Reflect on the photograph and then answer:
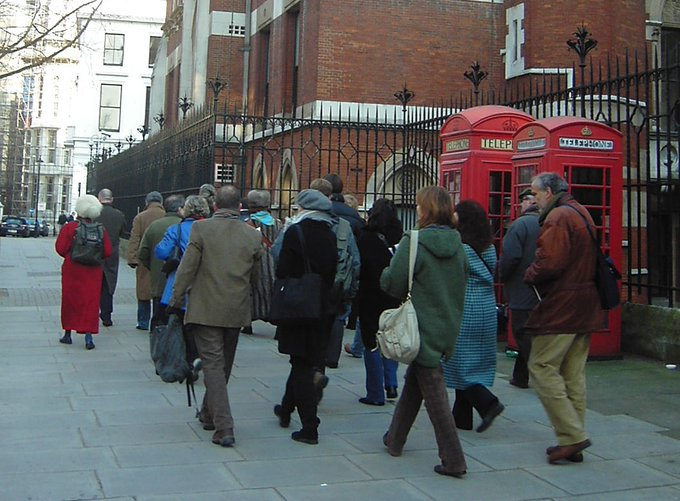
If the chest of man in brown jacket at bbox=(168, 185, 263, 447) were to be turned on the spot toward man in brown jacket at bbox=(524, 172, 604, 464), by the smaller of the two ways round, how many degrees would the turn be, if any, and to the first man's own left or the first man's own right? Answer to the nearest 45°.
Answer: approximately 90° to the first man's own right

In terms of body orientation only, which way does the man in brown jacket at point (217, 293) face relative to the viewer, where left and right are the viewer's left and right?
facing away from the viewer

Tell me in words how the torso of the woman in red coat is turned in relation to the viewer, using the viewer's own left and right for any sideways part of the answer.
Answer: facing away from the viewer

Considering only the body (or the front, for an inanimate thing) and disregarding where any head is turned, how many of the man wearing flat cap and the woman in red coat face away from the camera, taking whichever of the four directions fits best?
2

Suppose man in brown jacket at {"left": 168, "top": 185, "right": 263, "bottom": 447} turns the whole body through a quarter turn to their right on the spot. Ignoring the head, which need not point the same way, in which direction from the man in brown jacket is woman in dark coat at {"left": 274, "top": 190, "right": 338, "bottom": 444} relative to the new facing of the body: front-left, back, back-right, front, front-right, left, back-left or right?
front

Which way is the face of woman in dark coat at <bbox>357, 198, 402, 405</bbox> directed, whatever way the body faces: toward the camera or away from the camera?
away from the camera

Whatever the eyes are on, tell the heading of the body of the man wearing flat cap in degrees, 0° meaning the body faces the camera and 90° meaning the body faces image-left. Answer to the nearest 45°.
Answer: approximately 180°

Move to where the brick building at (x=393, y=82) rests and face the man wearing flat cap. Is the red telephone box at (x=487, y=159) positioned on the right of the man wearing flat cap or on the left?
left

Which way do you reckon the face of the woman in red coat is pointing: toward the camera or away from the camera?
away from the camera

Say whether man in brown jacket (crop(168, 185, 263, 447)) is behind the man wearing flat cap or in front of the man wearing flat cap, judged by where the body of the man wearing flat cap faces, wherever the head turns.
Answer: behind

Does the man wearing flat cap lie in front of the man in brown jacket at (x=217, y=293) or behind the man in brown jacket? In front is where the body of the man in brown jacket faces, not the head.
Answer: in front

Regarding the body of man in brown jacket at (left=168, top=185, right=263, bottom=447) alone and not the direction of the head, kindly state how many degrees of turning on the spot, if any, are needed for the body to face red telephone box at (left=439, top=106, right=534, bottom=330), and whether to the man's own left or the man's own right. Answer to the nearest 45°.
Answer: approximately 45° to the man's own right
